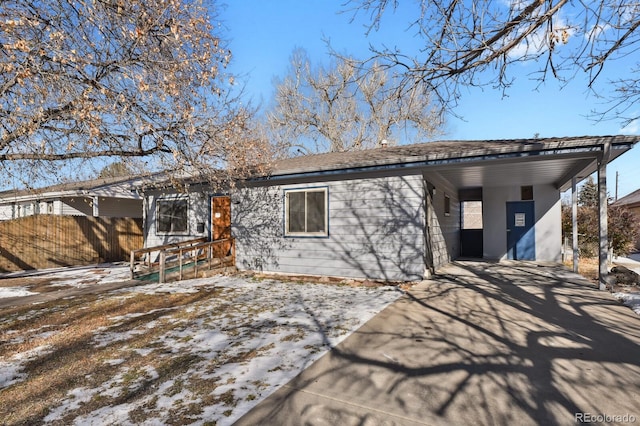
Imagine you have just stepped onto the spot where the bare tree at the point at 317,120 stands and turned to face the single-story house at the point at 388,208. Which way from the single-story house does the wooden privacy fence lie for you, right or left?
right

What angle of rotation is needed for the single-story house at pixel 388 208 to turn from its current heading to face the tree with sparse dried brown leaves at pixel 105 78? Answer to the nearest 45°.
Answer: approximately 45° to its right

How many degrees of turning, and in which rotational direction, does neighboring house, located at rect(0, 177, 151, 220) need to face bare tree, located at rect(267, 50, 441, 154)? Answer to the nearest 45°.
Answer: approximately 135° to its left

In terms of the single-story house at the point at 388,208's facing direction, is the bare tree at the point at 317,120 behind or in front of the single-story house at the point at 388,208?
behind

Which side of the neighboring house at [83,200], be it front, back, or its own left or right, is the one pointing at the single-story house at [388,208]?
left

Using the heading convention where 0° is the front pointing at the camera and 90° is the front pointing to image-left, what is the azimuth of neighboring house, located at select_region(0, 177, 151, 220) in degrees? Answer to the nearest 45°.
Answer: approximately 45°

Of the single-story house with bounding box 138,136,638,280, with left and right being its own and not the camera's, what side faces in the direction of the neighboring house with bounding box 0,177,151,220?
right

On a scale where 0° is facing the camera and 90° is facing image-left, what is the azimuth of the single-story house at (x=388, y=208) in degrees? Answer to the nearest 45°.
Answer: approximately 0°

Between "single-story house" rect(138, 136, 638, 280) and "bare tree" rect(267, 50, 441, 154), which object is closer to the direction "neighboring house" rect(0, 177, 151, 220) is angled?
the single-story house

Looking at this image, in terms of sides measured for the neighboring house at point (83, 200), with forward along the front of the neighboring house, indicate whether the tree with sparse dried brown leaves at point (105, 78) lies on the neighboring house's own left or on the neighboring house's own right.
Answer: on the neighboring house's own left

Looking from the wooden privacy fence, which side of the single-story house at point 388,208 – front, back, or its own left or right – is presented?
right

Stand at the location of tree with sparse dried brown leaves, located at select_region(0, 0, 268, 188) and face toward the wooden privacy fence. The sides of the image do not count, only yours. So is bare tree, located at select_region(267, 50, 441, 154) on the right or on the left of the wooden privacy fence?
right

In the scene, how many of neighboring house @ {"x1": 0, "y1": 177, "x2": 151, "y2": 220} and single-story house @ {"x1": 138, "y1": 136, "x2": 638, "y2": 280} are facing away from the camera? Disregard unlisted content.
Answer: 0
